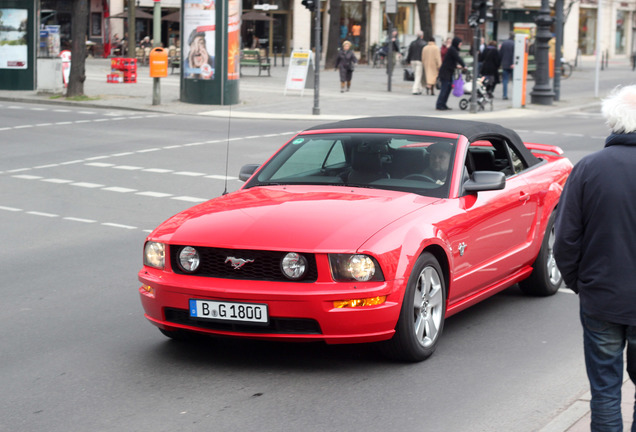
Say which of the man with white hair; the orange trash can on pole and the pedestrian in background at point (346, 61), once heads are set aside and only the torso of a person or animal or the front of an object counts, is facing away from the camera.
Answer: the man with white hair

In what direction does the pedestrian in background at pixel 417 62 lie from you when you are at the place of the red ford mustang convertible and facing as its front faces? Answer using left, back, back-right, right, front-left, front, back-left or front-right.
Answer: back-right

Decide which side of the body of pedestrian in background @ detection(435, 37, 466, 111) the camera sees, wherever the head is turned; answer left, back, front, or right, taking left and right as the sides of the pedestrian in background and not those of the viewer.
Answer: right

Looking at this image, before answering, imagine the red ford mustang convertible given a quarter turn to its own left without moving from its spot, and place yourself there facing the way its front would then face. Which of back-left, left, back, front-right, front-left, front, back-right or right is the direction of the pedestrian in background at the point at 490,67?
back-left

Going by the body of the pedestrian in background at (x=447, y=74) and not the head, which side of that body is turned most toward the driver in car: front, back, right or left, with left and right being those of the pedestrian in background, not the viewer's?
right

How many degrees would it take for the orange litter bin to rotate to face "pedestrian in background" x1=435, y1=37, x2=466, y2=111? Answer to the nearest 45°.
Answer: approximately 90° to its left

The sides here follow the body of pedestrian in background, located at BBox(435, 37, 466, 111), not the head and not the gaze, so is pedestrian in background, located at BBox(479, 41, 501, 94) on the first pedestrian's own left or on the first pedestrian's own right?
on the first pedestrian's own left

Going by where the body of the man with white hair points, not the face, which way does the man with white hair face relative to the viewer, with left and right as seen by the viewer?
facing away from the viewer

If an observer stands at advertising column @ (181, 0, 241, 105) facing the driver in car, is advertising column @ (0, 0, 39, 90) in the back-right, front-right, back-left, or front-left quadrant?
back-right

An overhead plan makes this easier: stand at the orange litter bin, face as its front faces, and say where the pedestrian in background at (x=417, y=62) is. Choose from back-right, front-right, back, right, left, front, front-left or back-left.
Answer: back-left

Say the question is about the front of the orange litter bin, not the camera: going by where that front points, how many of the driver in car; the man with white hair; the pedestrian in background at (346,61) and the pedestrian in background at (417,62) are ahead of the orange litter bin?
2

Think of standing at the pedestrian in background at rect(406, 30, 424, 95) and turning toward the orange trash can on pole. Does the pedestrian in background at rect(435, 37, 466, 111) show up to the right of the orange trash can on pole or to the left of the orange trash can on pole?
left
